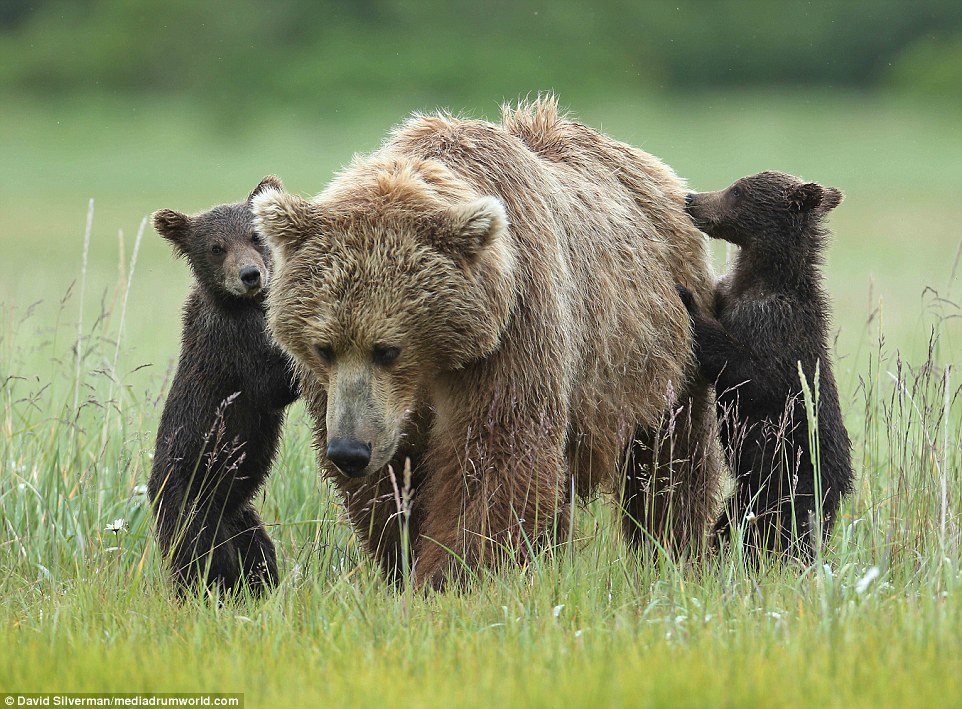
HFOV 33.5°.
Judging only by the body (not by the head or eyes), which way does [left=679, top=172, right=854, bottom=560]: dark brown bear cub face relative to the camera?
to the viewer's left

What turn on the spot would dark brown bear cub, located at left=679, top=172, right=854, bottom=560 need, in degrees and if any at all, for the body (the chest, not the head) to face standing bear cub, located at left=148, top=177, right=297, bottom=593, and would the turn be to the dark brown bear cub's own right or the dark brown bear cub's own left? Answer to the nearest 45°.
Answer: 0° — it already faces it

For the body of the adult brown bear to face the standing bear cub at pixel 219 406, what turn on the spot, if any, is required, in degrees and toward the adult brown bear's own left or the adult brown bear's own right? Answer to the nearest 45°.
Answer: approximately 90° to the adult brown bear's own right

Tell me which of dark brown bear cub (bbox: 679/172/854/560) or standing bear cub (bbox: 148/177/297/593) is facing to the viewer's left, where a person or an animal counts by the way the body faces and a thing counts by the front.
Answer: the dark brown bear cub

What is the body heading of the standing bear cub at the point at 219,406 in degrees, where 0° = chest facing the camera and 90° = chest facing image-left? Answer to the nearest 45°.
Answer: approximately 315°

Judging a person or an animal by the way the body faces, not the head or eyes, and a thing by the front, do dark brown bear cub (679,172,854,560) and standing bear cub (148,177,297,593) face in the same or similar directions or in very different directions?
very different directions

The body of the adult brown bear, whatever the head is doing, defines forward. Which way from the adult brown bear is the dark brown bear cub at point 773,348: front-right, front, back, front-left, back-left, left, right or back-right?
back

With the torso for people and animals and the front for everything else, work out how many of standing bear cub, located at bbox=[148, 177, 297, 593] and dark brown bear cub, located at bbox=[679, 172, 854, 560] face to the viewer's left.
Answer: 1

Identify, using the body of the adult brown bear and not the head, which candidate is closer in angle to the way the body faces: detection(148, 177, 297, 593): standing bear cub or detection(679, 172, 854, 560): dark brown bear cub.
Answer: the standing bear cub
